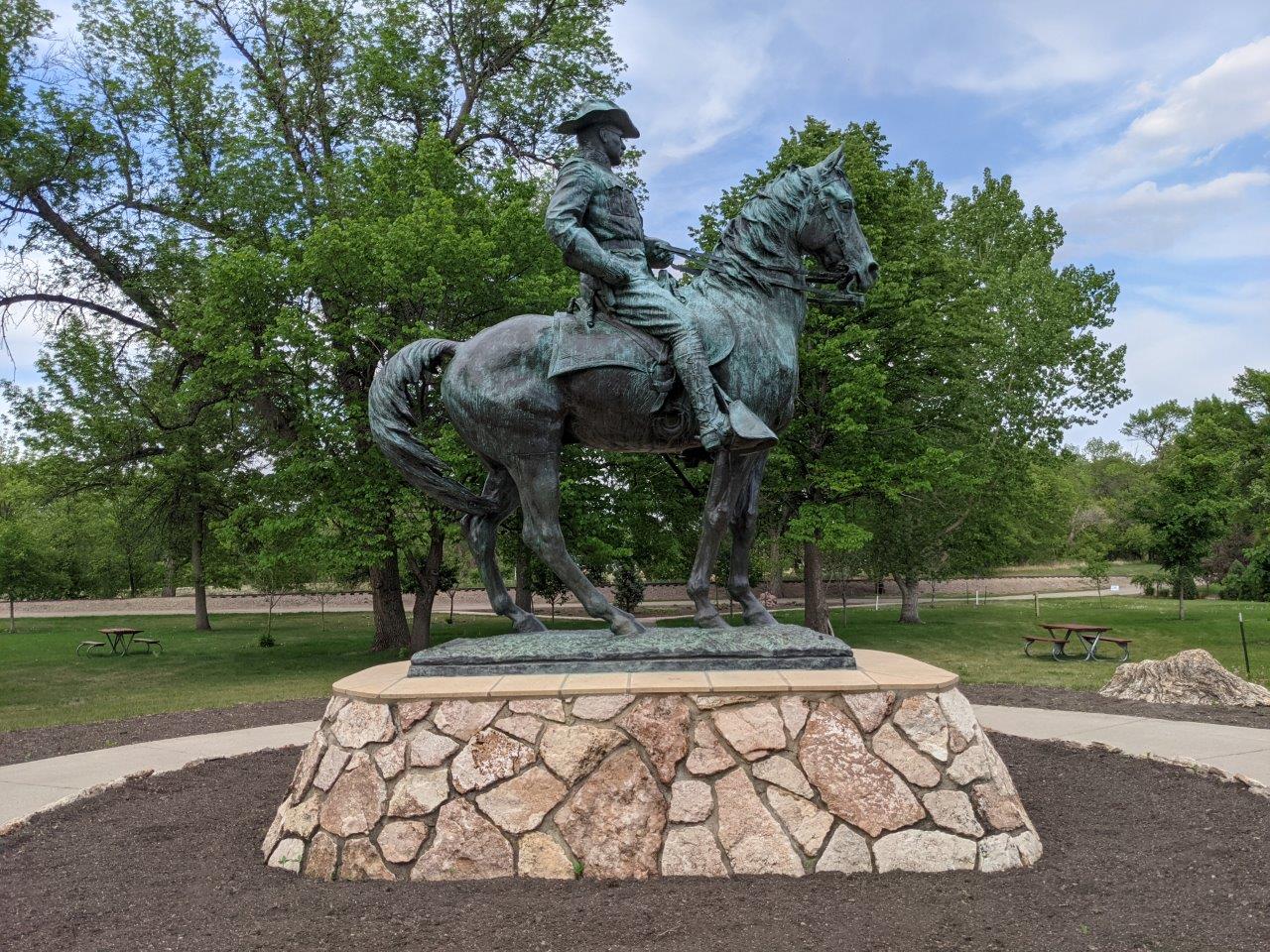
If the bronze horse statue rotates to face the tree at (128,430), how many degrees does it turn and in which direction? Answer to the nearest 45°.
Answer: approximately 135° to its left

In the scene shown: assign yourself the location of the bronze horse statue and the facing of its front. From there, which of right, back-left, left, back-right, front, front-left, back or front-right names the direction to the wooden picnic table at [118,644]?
back-left

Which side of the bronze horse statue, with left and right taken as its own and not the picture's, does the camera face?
right

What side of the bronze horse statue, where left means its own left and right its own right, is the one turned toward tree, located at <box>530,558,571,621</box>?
left

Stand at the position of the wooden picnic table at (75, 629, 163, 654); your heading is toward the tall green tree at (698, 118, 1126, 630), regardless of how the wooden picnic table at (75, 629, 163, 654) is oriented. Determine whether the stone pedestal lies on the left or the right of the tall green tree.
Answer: right

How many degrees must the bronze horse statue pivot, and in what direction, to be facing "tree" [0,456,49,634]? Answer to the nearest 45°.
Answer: approximately 135° to its left

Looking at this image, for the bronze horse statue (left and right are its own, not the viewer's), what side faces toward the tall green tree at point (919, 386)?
left

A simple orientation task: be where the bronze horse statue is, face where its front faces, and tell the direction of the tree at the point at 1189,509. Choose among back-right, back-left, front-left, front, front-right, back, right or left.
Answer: front-left

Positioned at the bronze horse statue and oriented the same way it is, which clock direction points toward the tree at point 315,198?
The tree is roughly at 8 o'clock from the bronze horse statue.
